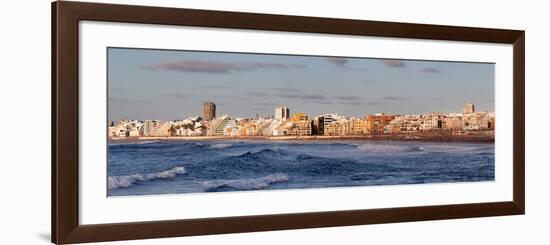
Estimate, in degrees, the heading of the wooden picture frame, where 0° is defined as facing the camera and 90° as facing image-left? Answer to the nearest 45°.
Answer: approximately 315°
